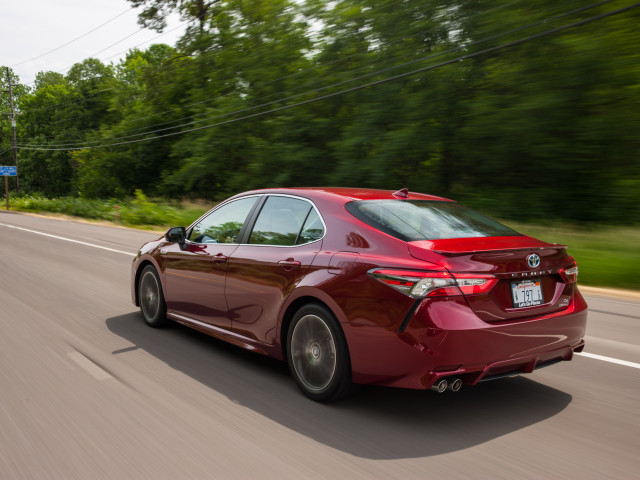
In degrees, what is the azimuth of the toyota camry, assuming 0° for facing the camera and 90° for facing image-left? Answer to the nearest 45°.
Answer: approximately 135°
